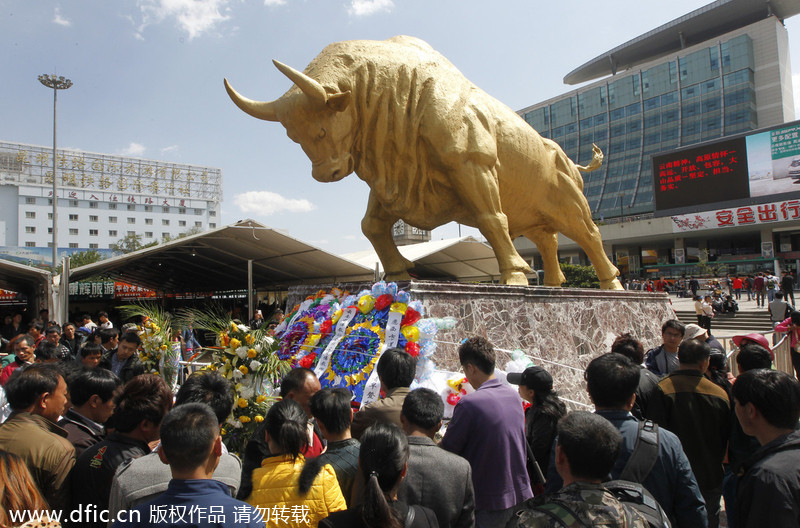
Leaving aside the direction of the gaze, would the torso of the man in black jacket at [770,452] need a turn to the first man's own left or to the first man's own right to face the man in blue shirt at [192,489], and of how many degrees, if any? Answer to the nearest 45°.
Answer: approximately 90° to the first man's own left

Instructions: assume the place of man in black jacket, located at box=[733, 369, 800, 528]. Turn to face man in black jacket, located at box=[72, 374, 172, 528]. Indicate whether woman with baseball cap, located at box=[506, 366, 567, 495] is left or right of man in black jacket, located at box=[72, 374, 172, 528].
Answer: right

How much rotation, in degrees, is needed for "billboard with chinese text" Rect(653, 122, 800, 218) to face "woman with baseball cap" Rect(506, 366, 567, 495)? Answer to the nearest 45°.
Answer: approximately 45° to its left

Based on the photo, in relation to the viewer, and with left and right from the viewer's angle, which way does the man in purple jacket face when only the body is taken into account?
facing away from the viewer and to the left of the viewer

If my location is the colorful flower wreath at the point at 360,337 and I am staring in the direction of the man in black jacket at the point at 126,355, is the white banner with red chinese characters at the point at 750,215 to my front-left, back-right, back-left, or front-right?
back-right
